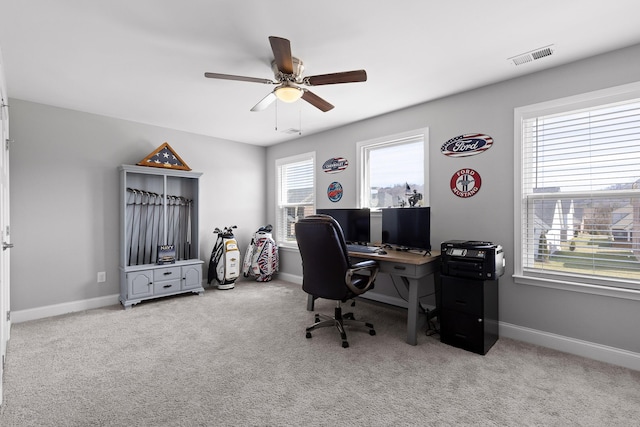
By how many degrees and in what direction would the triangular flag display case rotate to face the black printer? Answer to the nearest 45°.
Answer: approximately 45° to its left

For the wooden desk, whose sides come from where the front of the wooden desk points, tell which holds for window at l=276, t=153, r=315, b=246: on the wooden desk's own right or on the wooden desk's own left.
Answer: on the wooden desk's own right

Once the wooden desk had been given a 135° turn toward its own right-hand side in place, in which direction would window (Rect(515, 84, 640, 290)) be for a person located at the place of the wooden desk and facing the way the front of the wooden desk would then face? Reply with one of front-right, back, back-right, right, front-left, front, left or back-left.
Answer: right

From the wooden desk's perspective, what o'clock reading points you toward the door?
The door is roughly at 1 o'clock from the wooden desk.

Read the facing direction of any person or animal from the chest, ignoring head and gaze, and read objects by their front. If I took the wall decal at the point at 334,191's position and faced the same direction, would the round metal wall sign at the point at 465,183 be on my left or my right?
on my left

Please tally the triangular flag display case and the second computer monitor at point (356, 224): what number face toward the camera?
2

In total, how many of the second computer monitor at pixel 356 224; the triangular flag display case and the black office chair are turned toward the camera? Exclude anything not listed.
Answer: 2

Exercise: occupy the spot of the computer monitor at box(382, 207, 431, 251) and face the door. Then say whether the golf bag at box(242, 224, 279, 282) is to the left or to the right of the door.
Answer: right
